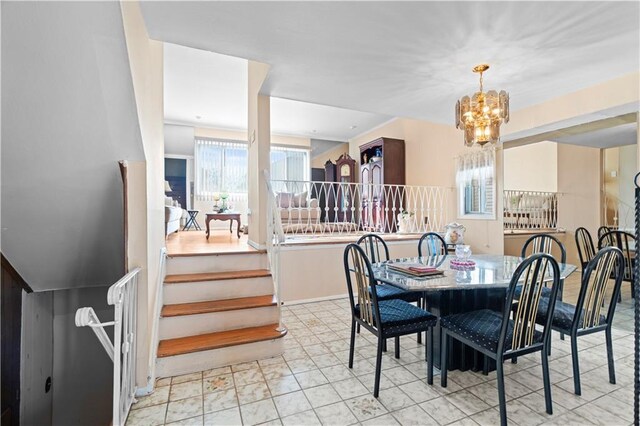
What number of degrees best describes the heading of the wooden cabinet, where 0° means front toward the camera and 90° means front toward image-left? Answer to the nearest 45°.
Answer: approximately 45°

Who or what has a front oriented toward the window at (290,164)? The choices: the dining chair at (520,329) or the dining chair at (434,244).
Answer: the dining chair at (520,329)

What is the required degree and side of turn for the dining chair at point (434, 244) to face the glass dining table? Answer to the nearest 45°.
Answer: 0° — it already faces it

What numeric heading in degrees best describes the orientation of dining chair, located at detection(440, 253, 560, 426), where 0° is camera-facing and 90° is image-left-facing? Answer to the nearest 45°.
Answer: approximately 135°

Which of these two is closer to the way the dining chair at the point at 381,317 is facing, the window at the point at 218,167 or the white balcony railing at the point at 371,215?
the white balcony railing

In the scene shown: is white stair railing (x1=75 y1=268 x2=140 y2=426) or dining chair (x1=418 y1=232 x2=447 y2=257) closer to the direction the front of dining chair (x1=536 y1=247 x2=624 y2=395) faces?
the dining chair

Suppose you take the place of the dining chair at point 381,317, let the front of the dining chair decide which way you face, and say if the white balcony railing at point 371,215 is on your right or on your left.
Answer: on your left

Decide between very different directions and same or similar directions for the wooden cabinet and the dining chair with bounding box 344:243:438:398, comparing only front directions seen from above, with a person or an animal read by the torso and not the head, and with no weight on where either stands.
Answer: very different directions

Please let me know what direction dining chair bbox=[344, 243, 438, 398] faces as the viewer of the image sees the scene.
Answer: facing away from the viewer and to the right of the viewer

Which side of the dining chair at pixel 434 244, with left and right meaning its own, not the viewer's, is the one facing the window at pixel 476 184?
back

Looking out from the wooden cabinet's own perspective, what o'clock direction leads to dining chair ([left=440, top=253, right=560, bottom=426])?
The dining chair is roughly at 10 o'clock from the wooden cabinet.
